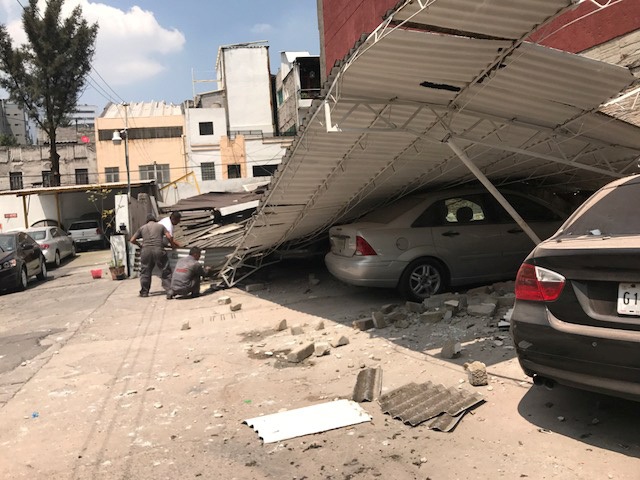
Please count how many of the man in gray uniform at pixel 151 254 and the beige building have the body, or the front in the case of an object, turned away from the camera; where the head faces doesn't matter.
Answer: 1

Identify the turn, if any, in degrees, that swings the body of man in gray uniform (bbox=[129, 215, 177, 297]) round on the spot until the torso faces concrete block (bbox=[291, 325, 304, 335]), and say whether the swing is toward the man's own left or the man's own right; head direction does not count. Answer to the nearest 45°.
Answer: approximately 180°

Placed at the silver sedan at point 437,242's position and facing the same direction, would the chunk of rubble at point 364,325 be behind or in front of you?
behind

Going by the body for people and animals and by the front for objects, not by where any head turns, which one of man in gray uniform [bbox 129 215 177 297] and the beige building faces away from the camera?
the man in gray uniform

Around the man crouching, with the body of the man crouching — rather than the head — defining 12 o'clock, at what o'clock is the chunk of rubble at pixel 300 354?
The chunk of rubble is roughly at 4 o'clock from the man crouching.

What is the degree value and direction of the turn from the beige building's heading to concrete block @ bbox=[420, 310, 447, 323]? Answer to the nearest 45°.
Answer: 0° — it already faces it

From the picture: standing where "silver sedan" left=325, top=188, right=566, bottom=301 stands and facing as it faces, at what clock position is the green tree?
The green tree is roughly at 9 o'clock from the silver sedan.

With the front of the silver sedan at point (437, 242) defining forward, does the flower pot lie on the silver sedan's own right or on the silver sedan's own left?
on the silver sedan's own left

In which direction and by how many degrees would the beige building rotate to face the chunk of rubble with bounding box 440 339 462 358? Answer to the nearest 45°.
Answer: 0° — it already faces it
